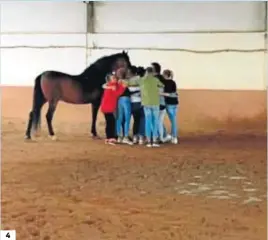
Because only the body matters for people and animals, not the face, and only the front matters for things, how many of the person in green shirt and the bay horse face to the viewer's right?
1

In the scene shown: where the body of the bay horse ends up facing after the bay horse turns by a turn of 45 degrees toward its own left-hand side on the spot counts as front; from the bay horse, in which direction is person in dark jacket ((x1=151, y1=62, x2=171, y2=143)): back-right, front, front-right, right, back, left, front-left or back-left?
front-right

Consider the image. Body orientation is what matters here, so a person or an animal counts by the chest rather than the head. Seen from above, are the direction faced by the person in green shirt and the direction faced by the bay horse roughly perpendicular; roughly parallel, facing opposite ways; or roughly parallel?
roughly perpendicular

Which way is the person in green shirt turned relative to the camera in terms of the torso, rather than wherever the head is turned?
away from the camera

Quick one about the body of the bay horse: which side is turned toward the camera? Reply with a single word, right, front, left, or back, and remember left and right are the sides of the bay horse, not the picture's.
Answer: right

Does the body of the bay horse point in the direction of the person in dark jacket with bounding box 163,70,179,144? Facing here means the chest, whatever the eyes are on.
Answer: yes

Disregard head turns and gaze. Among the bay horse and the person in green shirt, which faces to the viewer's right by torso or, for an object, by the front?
the bay horse
